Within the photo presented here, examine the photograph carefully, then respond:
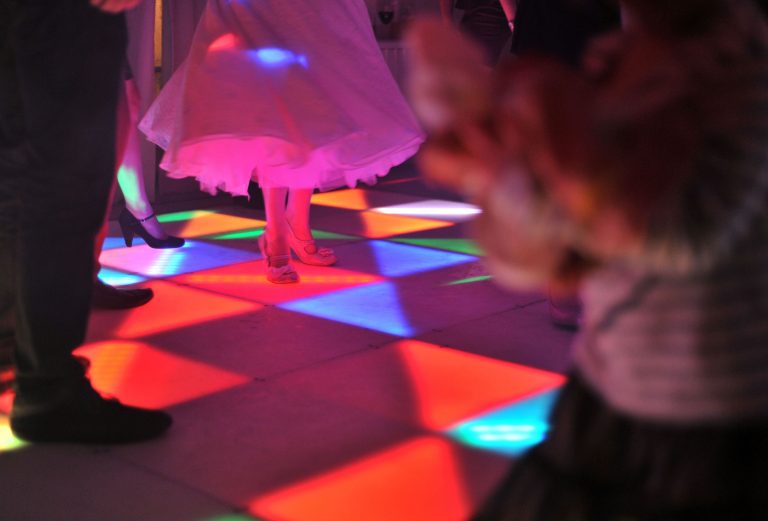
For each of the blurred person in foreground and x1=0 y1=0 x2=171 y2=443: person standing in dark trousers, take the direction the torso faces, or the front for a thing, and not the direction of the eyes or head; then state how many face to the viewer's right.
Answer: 1

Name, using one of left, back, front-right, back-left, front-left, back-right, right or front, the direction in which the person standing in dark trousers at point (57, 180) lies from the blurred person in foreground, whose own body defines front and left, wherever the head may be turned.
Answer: front-right

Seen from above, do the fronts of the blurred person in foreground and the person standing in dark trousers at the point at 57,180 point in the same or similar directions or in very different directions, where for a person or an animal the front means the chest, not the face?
very different directions

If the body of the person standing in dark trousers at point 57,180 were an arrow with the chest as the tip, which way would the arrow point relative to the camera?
to the viewer's right

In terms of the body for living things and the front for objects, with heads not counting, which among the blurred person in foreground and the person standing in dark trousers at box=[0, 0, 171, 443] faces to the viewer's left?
the blurred person in foreground

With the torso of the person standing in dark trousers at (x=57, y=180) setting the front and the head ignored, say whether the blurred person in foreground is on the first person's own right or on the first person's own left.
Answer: on the first person's own right

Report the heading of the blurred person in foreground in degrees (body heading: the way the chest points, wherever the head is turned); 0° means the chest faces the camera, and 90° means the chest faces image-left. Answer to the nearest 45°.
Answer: approximately 90°
